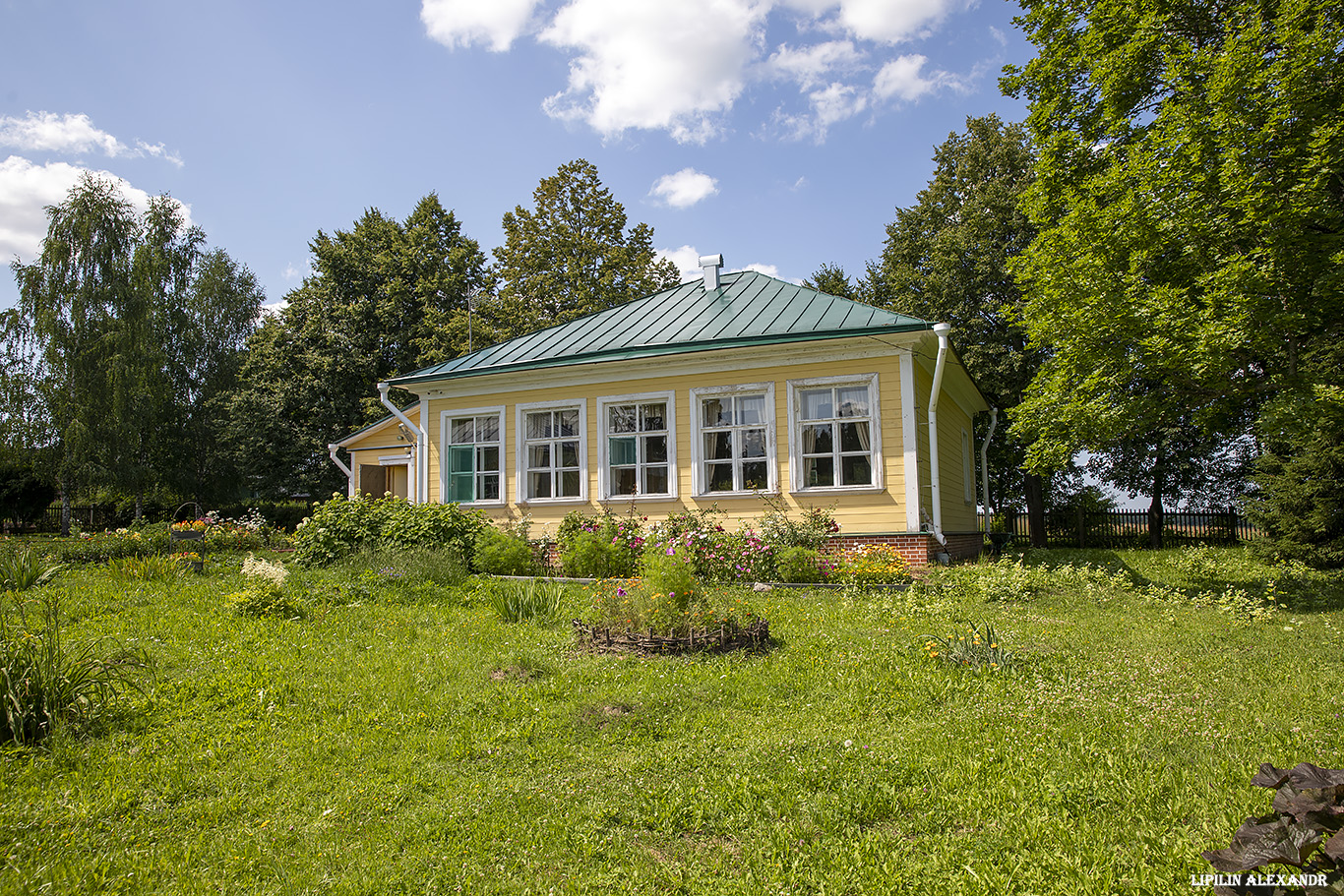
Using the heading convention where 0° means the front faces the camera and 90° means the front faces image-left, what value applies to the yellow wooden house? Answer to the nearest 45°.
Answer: approximately 0°

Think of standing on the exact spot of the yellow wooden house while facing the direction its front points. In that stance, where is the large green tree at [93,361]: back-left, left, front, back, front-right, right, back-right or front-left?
back-right

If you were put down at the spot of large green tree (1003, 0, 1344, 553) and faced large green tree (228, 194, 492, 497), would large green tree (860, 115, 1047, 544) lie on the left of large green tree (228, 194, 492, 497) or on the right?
right

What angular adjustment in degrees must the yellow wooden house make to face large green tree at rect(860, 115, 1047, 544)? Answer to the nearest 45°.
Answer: approximately 135° to its left

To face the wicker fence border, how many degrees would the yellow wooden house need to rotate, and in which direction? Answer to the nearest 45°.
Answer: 0° — it already faces it

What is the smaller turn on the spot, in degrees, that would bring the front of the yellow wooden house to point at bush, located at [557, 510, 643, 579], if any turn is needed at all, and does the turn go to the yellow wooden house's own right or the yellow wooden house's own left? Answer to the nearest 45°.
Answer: approximately 45° to the yellow wooden house's own right

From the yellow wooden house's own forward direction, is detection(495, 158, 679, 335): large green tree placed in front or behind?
behind

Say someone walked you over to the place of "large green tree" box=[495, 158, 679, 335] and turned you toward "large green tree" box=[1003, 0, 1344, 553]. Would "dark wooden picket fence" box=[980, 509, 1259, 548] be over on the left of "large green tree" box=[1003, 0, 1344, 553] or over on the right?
left

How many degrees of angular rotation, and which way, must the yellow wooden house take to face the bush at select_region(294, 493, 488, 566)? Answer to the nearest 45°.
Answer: approximately 90° to its right

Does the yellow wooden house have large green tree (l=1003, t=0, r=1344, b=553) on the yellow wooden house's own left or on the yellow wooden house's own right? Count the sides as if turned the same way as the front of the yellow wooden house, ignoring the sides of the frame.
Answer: on the yellow wooden house's own left
